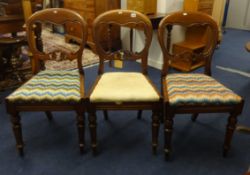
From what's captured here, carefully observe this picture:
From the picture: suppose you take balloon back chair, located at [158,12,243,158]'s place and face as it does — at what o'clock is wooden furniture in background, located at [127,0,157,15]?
The wooden furniture in background is roughly at 5 o'clock from the balloon back chair.

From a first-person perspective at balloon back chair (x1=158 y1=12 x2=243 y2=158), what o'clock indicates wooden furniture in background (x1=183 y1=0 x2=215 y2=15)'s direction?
The wooden furniture in background is roughly at 6 o'clock from the balloon back chair.

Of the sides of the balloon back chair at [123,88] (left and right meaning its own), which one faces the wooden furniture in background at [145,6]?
back

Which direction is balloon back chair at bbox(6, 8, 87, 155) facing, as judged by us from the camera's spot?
facing the viewer

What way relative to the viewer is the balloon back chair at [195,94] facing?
toward the camera

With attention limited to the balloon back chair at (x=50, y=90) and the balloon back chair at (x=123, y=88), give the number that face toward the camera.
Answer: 2

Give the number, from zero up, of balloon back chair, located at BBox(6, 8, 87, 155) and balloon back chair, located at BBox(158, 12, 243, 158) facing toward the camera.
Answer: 2

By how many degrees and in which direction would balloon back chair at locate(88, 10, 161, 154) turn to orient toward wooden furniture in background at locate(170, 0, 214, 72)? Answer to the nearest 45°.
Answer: approximately 135° to its left

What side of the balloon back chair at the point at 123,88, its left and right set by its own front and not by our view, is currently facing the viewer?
front
